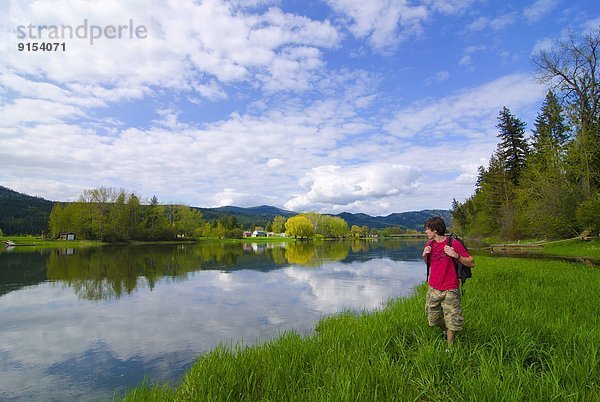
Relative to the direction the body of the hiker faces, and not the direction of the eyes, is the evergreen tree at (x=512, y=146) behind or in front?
behind

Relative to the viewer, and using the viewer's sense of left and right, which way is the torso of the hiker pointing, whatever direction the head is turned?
facing the viewer and to the left of the viewer
